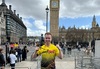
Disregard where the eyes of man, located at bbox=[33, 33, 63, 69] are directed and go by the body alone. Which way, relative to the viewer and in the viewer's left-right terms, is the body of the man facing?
facing the viewer
